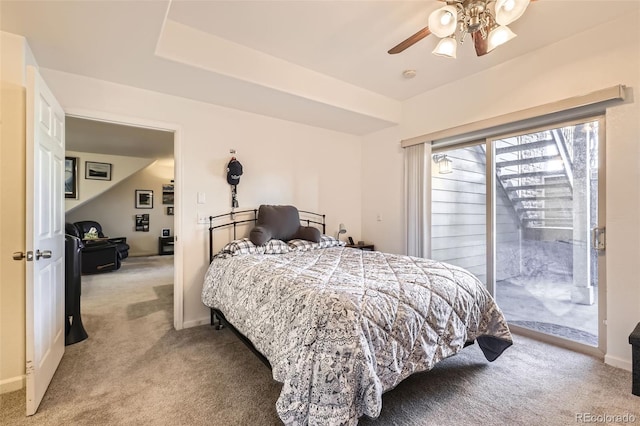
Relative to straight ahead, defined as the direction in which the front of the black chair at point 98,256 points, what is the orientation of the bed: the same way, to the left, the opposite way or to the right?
to the right

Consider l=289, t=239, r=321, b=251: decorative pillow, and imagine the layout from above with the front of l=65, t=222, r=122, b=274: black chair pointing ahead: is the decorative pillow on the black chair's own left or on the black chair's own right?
on the black chair's own right

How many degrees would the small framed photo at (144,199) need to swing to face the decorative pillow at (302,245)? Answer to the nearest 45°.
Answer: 0° — it already faces it

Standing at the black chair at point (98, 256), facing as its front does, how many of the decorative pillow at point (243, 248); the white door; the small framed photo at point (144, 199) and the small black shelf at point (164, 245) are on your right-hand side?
2

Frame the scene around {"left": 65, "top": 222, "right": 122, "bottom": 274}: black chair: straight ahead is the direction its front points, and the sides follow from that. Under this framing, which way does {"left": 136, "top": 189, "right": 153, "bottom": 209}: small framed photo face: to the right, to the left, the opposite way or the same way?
to the right

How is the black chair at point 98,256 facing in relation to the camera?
to the viewer's right

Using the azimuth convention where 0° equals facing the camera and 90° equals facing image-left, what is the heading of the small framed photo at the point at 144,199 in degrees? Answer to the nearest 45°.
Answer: approximately 0°

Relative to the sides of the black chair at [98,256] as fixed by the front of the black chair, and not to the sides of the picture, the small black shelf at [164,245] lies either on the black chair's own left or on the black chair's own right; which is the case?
on the black chair's own left

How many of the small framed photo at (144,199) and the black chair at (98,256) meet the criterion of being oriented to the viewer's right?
1

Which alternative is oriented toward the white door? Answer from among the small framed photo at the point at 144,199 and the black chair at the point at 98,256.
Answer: the small framed photo

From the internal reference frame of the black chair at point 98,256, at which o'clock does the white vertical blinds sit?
The white vertical blinds is roughly at 2 o'clock from the black chair.
